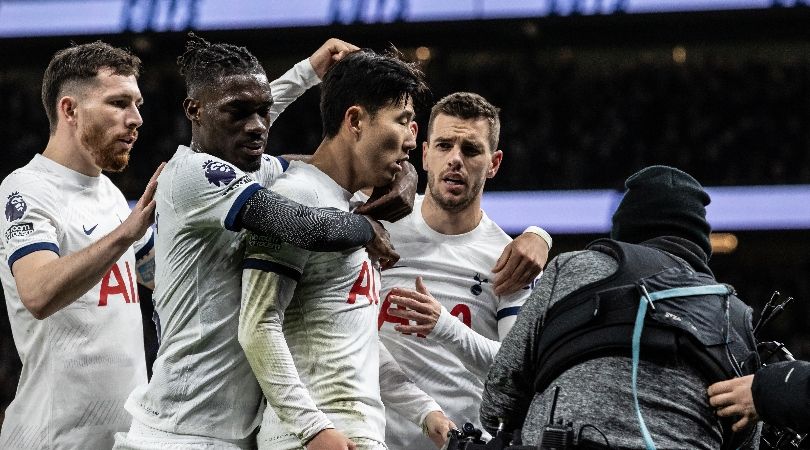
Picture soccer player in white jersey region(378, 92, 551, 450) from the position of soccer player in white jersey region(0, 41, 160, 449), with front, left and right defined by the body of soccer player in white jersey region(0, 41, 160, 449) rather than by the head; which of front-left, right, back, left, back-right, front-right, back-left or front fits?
front-left

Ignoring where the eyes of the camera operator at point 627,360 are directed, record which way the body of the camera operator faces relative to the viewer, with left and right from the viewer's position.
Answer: facing away from the viewer

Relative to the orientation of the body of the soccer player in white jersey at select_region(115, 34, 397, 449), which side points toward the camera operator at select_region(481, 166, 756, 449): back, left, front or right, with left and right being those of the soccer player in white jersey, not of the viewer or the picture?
front

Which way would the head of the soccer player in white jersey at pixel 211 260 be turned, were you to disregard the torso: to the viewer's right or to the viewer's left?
to the viewer's right

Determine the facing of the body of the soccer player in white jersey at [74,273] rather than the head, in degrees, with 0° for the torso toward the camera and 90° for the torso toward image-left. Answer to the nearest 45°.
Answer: approximately 315°

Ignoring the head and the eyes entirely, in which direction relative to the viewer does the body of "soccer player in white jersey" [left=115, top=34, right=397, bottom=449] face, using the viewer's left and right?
facing to the right of the viewer

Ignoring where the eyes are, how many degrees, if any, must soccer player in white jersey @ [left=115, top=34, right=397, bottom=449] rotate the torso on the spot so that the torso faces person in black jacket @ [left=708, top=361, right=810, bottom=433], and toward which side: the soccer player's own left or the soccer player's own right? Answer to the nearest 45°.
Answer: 0° — they already face them

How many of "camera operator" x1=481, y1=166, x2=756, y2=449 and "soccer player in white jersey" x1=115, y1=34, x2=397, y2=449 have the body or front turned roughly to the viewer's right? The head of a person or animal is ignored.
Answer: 1

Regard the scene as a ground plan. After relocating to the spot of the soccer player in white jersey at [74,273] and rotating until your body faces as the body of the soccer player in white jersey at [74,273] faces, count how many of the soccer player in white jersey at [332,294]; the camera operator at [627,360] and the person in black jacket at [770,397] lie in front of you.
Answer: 3

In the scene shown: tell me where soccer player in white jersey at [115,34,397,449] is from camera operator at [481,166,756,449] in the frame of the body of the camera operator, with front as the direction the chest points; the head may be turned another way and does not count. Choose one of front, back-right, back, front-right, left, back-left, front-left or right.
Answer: left

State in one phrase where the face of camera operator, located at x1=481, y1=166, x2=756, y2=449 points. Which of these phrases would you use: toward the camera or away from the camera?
away from the camera

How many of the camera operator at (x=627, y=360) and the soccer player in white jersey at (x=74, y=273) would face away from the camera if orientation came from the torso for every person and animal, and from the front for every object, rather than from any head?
1

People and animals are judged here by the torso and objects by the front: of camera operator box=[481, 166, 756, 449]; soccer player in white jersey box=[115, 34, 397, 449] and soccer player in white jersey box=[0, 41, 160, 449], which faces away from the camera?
the camera operator

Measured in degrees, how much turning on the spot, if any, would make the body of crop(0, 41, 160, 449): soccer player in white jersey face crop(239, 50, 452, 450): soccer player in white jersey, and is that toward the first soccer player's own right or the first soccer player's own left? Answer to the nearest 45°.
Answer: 0° — they already face them
